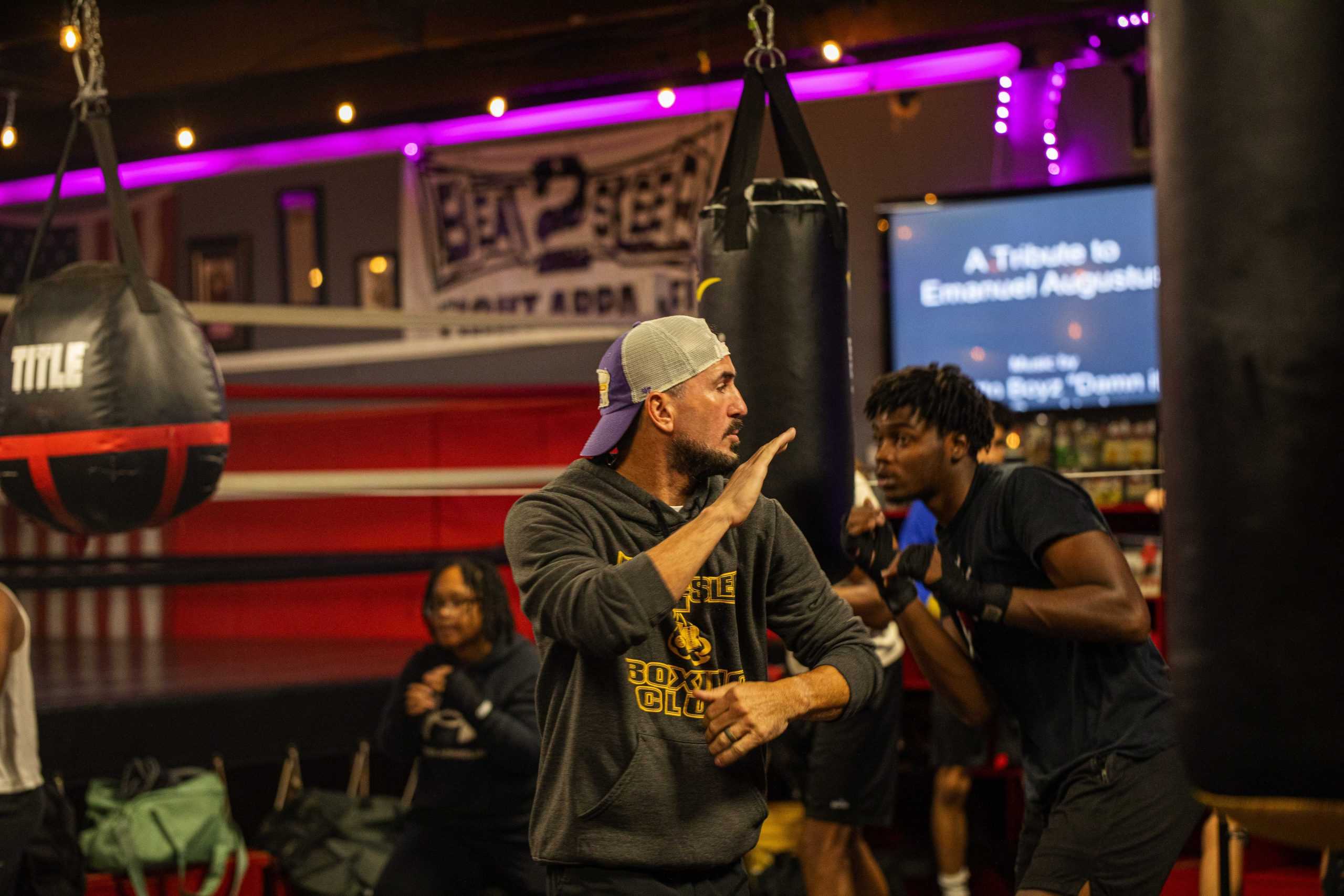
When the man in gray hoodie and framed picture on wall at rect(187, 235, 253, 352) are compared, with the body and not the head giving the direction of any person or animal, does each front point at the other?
no

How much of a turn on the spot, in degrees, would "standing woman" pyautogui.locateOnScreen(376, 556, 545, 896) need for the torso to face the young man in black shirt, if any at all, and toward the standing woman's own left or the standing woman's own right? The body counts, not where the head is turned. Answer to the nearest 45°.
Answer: approximately 90° to the standing woman's own left

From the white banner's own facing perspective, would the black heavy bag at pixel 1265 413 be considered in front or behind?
in front

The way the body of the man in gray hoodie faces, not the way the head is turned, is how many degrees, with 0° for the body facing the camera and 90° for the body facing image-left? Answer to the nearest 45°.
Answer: approximately 315°

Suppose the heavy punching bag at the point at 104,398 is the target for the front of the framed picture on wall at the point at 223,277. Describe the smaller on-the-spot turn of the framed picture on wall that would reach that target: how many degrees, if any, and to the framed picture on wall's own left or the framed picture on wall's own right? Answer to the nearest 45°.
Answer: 0° — it already faces it

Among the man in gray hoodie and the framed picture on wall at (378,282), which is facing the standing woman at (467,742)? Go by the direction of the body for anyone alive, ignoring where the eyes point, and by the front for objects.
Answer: the framed picture on wall

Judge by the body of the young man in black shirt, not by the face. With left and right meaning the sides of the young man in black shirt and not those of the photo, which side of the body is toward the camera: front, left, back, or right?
left

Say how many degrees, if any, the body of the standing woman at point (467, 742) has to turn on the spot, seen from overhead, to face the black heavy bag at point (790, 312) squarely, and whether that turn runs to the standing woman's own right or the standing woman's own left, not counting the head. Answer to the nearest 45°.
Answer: approximately 90° to the standing woman's own left

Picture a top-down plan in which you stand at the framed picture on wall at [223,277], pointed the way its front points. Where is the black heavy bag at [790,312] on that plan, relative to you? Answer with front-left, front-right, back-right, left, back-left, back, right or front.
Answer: front

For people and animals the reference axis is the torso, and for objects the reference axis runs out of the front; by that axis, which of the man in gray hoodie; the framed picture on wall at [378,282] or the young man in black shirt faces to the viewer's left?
the young man in black shirt

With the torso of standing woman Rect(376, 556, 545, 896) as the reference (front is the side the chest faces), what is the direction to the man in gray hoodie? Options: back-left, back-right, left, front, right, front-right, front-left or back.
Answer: front-left

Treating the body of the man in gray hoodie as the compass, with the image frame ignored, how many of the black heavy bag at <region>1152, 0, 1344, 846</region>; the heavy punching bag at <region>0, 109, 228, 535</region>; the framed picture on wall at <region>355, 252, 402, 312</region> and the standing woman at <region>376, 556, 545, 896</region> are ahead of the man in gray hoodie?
1

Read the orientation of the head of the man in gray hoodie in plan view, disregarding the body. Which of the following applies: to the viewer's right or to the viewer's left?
to the viewer's right

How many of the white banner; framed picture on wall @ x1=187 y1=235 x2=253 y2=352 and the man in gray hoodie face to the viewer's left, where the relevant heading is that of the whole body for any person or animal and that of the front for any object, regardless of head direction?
0

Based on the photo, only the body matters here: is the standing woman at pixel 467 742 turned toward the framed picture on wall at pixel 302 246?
no

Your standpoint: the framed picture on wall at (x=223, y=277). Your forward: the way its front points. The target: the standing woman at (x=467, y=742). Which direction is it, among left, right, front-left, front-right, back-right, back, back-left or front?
front

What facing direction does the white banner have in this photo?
toward the camera
